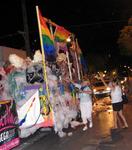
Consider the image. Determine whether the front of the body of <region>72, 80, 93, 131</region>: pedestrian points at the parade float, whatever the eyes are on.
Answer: yes

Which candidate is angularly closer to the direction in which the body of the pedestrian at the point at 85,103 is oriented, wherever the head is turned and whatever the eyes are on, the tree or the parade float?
the parade float

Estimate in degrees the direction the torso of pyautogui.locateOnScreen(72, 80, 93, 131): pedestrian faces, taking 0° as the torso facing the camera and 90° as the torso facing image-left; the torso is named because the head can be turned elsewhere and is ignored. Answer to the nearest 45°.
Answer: approximately 45°

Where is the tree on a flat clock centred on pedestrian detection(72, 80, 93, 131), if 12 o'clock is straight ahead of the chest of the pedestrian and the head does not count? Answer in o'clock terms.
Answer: The tree is roughly at 5 o'clock from the pedestrian.

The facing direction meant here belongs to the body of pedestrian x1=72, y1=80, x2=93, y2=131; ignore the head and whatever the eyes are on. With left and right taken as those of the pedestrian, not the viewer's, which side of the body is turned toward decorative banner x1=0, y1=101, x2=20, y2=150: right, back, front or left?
front
